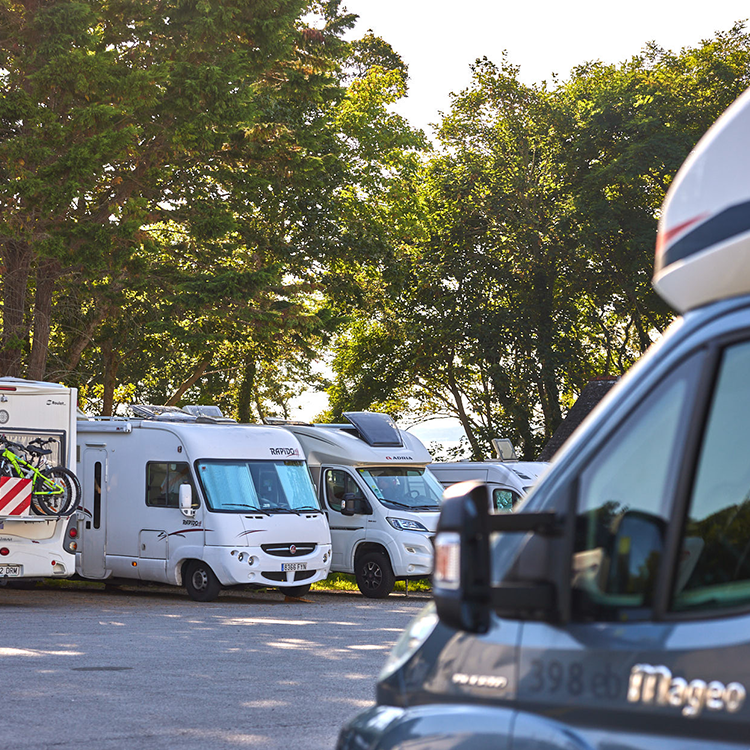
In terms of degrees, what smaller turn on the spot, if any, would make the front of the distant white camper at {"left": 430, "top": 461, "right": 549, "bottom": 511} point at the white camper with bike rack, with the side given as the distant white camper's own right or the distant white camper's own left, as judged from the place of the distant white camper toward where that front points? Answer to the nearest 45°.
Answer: approximately 90° to the distant white camper's own right

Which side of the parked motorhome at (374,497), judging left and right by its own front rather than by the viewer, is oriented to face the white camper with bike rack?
right

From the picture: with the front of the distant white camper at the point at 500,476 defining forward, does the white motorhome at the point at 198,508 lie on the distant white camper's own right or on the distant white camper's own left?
on the distant white camper's own right

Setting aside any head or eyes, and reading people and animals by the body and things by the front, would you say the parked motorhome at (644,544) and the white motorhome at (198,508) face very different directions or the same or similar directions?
very different directions

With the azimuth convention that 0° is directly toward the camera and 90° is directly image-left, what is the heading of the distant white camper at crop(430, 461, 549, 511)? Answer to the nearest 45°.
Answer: approximately 315°

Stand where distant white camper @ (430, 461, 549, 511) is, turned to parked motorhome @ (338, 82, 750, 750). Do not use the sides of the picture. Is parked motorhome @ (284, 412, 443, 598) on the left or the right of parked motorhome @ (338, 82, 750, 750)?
right

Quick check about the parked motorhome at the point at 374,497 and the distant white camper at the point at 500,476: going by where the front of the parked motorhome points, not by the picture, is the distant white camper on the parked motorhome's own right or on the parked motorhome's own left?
on the parked motorhome's own left

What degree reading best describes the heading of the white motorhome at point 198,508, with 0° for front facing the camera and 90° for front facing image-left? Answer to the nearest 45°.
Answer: approximately 315°

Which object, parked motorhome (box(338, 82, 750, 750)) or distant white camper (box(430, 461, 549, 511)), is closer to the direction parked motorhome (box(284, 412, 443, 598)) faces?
the parked motorhome

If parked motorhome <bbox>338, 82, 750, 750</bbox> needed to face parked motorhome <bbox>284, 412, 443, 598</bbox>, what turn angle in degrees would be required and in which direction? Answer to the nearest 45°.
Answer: approximately 45° to its right

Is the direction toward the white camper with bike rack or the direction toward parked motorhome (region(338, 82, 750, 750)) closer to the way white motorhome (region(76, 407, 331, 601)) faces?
the parked motorhome

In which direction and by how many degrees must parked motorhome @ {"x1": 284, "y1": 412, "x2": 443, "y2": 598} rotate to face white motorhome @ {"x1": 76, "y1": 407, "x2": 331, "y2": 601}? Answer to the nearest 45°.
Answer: approximately 90° to its right

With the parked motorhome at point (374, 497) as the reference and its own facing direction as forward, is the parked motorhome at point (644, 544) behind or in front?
in front

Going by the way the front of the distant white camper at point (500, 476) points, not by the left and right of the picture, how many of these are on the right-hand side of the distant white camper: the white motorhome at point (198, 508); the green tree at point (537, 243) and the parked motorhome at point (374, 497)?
2
